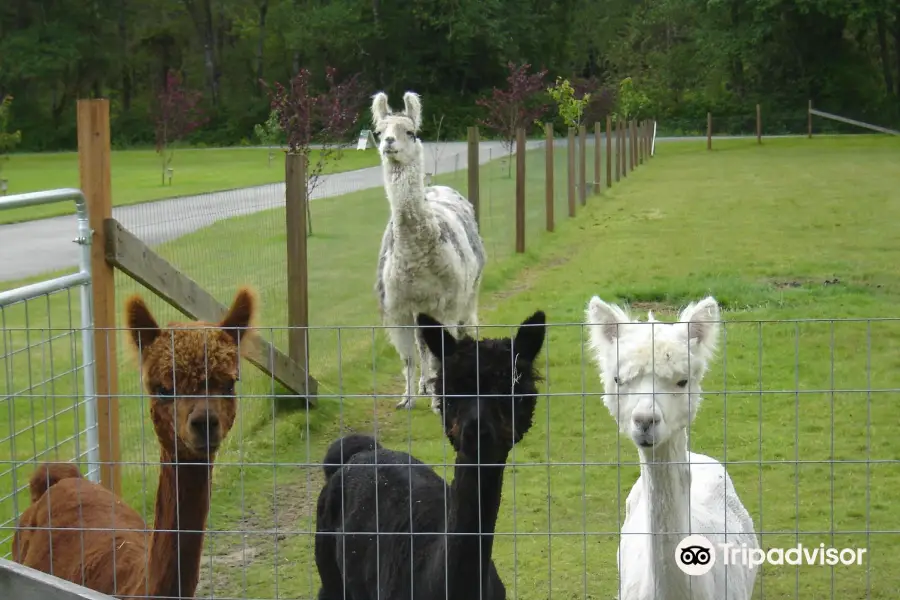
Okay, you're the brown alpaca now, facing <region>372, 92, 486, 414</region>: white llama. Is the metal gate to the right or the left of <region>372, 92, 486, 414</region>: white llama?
left

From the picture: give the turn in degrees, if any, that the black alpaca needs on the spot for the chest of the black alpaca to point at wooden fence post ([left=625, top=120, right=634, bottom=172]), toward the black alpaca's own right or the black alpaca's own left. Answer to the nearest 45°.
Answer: approximately 135° to the black alpaca's own left

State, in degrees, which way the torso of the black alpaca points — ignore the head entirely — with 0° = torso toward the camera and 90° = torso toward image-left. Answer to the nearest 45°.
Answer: approximately 315°

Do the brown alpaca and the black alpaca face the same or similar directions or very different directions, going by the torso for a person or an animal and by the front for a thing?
same or similar directions

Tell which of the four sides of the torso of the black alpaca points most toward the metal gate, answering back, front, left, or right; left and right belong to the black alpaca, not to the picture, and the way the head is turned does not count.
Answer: back

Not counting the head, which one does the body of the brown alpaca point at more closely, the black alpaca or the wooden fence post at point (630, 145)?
the black alpaca

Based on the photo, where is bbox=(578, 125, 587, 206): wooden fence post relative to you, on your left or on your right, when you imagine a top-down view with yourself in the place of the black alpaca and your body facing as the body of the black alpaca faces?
on your left

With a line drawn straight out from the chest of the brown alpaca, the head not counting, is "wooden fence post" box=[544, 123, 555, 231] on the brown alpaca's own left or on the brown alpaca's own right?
on the brown alpaca's own left

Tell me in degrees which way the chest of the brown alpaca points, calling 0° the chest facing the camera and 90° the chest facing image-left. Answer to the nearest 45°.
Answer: approximately 315°

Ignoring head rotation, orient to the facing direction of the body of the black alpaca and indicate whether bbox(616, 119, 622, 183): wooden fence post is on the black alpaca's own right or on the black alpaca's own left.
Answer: on the black alpaca's own left

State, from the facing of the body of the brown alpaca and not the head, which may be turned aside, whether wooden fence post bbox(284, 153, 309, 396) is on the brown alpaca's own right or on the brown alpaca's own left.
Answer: on the brown alpaca's own left

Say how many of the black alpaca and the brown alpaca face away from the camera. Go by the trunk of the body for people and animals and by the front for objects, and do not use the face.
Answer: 0

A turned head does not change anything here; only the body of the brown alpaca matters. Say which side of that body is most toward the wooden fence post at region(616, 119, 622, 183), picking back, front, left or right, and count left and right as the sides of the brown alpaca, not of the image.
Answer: left

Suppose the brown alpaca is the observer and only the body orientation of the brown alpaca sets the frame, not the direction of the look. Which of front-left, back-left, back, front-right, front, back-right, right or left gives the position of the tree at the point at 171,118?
back-left

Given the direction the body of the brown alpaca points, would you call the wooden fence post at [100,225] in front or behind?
behind
